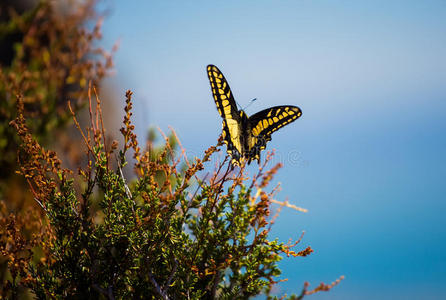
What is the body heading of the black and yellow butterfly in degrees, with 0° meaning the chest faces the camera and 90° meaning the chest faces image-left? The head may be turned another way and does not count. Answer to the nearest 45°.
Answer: approximately 180°
